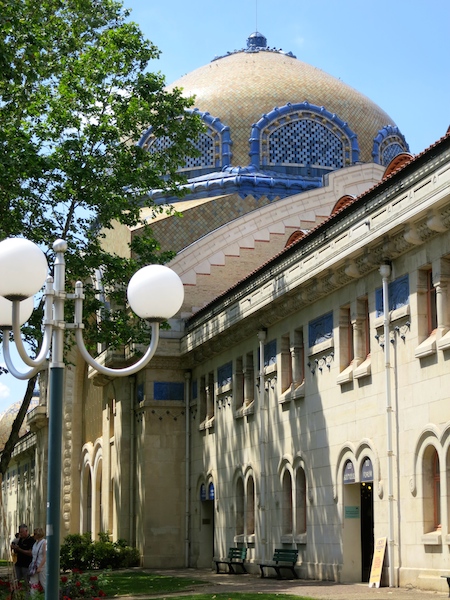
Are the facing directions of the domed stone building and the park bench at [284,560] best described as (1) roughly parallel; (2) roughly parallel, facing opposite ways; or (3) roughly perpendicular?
roughly parallel

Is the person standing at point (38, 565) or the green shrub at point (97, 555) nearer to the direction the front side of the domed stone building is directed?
the person standing

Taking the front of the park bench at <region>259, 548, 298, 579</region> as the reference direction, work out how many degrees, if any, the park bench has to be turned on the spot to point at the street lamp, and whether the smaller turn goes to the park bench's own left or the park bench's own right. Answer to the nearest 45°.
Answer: approximately 45° to the park bench's own left

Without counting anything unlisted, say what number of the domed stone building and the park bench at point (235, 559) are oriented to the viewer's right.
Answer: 0

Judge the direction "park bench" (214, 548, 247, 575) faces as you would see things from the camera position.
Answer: facing the viewer and to the left of the viewer

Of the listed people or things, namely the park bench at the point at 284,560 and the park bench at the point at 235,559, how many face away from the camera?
0

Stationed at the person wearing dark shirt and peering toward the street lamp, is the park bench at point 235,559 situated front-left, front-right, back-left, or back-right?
back-left

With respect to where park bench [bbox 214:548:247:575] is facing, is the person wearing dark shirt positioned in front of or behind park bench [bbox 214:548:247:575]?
in front

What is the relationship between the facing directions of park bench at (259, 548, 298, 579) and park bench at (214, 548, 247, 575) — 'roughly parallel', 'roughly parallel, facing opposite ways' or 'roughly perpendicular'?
roughly parallel

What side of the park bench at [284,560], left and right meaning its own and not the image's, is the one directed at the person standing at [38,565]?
front
